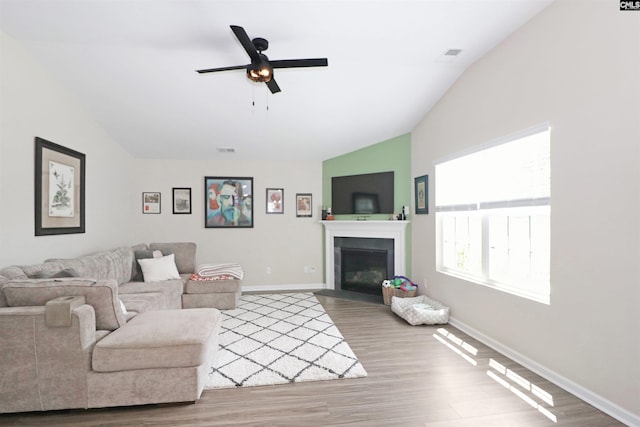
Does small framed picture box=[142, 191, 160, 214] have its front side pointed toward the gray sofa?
yes

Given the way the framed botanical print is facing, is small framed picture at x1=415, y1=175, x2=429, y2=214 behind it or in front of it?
in front

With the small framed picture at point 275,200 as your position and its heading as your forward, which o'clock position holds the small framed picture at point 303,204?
the small framed picture at point 303,204 is roughly at 9 o'clock from the small framed picture at point 275,200.

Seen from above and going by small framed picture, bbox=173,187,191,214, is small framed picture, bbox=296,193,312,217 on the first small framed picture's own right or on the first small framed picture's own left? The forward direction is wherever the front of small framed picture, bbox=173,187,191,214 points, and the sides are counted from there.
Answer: on the first small framed picture's own left

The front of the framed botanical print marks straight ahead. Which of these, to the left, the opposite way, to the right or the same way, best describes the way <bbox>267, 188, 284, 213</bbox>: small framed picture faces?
to the right

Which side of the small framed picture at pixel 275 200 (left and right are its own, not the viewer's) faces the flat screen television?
left

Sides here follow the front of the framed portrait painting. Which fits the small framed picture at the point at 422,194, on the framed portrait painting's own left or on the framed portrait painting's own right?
on the framed portrait painting's own left

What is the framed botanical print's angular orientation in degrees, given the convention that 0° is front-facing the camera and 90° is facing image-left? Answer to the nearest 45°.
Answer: approximately 315°

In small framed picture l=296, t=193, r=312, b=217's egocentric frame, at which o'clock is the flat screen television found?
The flat screen television is roughly at 10 o'clock from the small framed picture.
